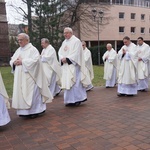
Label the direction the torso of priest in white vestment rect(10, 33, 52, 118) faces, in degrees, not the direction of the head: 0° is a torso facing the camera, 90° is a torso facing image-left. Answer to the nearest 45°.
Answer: approximately 45°

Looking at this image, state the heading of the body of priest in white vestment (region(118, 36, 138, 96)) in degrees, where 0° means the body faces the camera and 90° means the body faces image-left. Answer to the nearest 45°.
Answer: approximately 45°

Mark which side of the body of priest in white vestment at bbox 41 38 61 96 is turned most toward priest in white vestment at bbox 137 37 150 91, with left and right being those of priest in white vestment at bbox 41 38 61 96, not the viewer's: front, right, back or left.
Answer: back

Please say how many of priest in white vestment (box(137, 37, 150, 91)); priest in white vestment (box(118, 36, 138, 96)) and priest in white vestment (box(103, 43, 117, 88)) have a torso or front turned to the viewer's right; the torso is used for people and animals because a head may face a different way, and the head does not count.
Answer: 0

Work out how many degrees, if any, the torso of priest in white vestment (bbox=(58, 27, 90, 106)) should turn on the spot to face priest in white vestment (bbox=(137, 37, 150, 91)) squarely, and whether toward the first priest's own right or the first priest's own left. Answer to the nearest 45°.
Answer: approximately 180°

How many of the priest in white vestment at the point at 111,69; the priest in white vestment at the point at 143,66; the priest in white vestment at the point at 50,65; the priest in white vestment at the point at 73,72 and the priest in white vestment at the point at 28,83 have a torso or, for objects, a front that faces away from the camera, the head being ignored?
0

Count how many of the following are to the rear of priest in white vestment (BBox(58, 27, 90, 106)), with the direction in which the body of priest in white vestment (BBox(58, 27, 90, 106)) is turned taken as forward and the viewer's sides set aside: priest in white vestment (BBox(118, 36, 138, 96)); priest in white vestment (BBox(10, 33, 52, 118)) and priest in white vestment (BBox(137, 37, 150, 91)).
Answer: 2

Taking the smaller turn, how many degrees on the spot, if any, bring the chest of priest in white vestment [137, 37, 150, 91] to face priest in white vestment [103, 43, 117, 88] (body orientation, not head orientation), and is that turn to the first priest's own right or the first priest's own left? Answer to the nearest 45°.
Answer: approximately 90° to the first priest's own right

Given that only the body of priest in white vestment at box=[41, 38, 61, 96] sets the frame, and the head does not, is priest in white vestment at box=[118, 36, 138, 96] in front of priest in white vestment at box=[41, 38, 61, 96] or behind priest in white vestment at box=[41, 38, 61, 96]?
behind

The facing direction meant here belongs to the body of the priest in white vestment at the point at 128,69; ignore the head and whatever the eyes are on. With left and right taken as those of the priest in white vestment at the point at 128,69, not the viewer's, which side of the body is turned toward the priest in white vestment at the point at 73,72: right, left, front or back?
front

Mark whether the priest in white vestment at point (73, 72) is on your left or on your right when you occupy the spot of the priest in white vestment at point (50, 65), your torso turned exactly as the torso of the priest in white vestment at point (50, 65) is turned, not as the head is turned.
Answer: on your left

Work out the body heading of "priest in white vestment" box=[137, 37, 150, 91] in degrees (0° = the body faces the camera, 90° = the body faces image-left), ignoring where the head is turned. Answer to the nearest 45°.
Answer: approximately 45°

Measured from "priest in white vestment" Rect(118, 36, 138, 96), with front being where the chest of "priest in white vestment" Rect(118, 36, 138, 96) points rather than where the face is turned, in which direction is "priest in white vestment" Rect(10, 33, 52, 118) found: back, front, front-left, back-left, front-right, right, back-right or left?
front

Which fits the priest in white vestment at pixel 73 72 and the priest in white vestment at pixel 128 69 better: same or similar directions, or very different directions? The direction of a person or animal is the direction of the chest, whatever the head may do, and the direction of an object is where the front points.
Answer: same or similar directions

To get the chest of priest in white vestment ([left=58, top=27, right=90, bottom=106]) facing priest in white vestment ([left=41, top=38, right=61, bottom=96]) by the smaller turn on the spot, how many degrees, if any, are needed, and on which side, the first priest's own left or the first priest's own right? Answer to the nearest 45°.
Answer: approximately 90° to the first priest's own right
